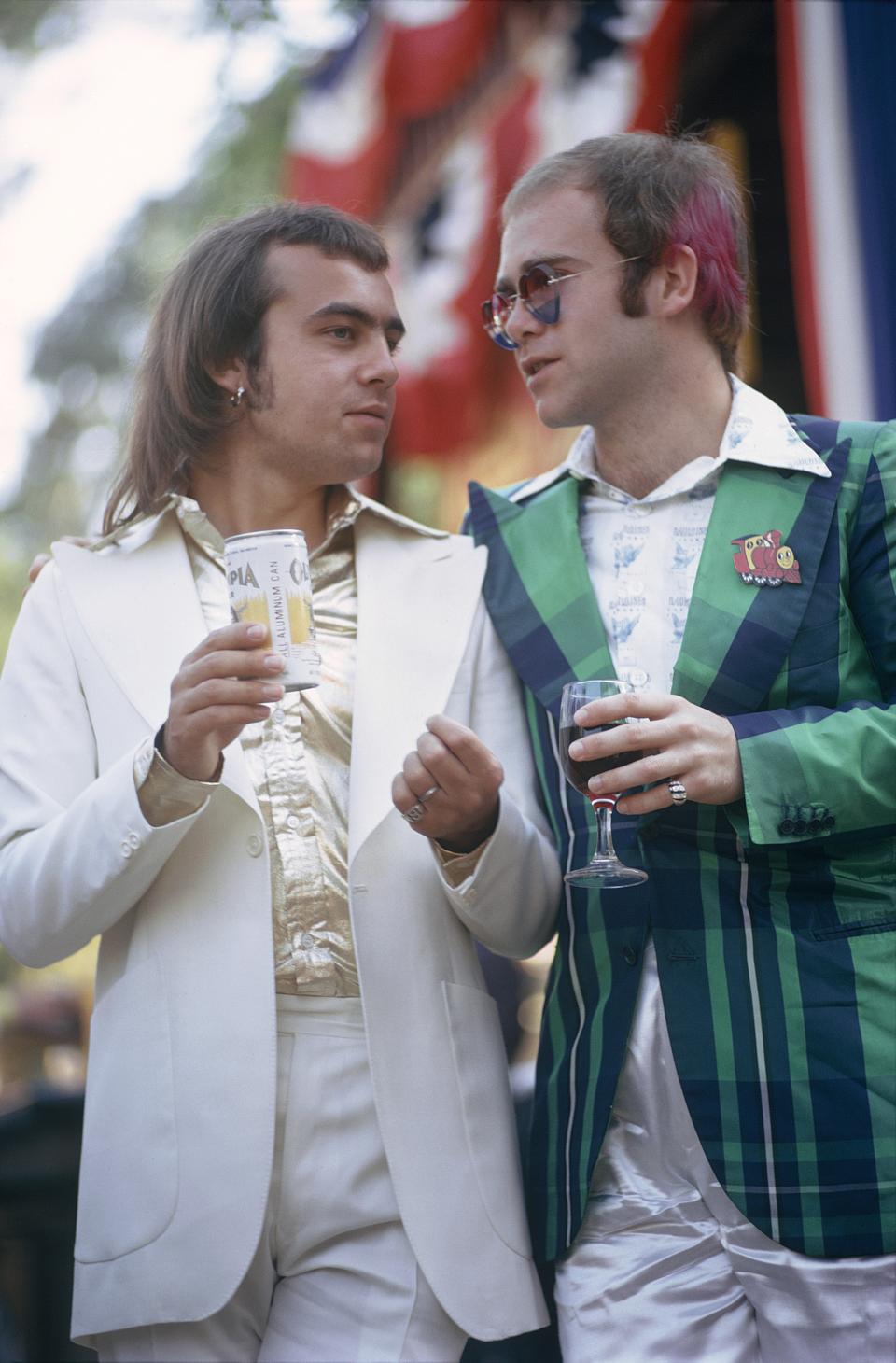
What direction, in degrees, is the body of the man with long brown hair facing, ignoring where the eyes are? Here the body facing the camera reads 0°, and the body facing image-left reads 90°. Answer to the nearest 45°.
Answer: approximately 0°

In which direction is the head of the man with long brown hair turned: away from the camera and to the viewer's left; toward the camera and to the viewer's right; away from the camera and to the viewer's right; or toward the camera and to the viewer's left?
toward the camera and to the viewer's right

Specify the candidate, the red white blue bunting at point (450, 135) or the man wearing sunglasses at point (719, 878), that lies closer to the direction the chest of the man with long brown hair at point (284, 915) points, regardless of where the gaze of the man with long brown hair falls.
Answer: the man wearing sunglasses

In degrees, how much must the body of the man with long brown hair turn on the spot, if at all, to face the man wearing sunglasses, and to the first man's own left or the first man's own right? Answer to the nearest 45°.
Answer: approximately 90° to the first man's own left

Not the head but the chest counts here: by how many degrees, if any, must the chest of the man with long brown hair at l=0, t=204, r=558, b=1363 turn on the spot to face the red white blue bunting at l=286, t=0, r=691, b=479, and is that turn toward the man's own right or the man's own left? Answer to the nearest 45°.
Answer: approximately 180°

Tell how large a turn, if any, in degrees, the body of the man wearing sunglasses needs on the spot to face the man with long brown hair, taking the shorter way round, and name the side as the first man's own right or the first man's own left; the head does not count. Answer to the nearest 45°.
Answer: approximately 45° to the first man's own right

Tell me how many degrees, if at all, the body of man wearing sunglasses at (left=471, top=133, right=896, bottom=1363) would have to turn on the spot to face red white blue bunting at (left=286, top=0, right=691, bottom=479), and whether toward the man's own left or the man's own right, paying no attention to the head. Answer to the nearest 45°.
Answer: approximately 135° to the man's own right

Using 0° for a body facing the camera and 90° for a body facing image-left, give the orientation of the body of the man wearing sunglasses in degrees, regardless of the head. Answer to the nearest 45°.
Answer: approximately 45°

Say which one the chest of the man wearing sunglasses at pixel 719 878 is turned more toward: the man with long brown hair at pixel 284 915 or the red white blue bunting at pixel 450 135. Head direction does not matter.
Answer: the man with long brown hair

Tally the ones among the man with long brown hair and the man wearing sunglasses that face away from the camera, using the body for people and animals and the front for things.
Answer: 0
